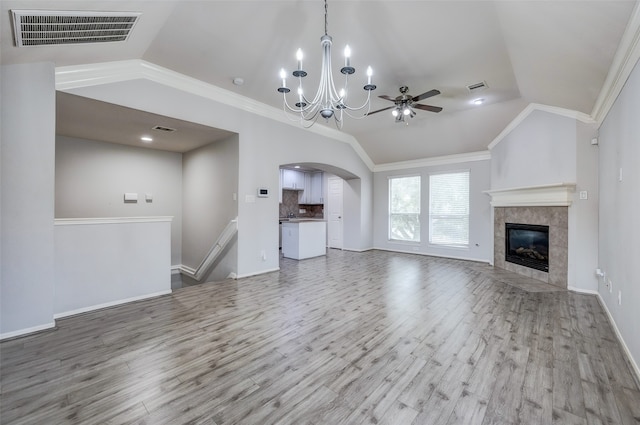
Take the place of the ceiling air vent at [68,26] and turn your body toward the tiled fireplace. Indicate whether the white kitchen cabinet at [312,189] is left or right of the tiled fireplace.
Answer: left

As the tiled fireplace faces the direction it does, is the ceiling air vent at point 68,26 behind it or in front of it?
in front

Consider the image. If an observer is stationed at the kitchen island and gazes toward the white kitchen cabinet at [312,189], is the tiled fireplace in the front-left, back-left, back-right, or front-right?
back-right

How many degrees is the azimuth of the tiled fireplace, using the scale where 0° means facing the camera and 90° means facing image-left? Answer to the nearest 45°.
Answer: approximately 45°

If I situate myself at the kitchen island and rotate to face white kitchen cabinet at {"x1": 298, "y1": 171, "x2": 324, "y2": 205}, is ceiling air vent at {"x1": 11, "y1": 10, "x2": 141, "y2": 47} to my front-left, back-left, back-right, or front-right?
back-left

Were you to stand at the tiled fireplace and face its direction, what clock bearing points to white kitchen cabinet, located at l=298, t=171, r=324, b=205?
The white kitchen cabinet is roughly at 2 o'clock from the tiled fireplace.

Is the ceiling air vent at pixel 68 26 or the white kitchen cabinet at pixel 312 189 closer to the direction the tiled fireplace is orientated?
the ceiling air vent

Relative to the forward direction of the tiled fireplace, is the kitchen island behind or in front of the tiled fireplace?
in front

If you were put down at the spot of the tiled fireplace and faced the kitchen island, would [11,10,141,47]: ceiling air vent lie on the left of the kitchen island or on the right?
left
